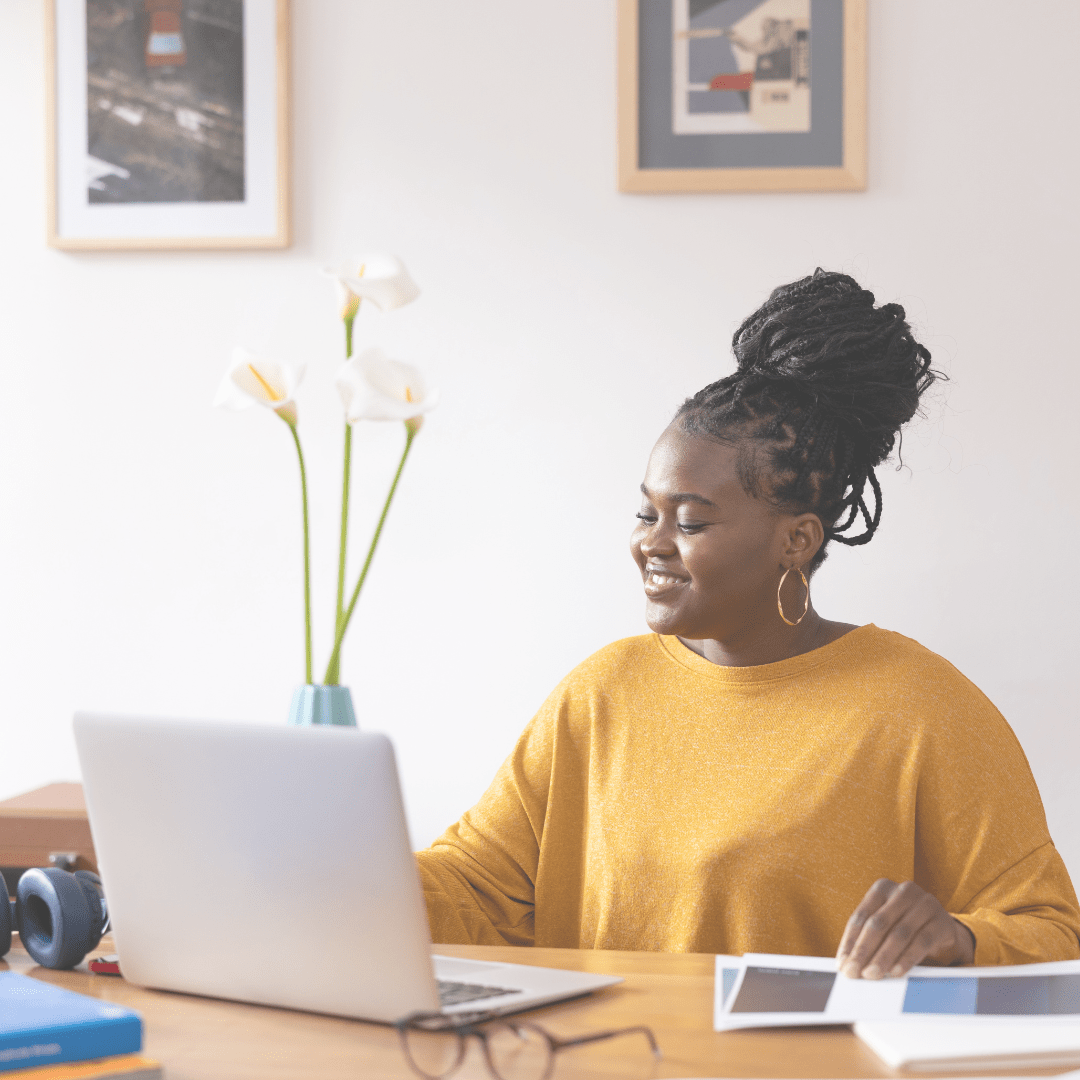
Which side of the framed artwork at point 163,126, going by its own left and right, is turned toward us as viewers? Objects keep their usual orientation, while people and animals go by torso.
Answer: front

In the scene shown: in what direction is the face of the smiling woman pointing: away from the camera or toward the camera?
toward the camera

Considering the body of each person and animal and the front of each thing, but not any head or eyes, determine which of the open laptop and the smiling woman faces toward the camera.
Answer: the smiling woman

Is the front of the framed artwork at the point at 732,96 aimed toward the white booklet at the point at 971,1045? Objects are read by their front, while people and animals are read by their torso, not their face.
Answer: yes

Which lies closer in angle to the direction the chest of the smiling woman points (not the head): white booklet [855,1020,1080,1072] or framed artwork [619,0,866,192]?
the white booklet

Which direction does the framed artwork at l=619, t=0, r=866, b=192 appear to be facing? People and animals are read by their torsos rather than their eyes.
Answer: toward the camera

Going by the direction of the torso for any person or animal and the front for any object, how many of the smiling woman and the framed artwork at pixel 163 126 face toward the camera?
2

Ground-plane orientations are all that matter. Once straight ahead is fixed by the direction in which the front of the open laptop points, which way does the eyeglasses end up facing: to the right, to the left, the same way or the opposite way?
the opposite way

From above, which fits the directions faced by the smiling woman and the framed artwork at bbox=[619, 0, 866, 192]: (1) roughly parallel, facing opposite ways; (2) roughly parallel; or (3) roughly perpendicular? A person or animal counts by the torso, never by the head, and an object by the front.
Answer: roughly parallel

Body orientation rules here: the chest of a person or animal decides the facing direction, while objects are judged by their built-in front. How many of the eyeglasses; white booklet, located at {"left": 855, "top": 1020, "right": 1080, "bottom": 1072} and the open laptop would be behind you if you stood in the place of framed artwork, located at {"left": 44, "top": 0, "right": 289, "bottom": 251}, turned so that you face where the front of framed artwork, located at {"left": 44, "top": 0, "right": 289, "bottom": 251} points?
0

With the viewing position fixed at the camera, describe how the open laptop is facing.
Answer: facing away from the viewer and to the right of the viewer

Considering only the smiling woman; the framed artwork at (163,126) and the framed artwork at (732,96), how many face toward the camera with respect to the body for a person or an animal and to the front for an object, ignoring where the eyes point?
3

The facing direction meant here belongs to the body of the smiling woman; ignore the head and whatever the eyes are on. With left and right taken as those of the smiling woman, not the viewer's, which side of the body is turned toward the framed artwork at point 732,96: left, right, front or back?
back

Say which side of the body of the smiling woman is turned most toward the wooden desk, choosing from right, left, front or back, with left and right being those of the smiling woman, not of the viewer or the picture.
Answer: front
